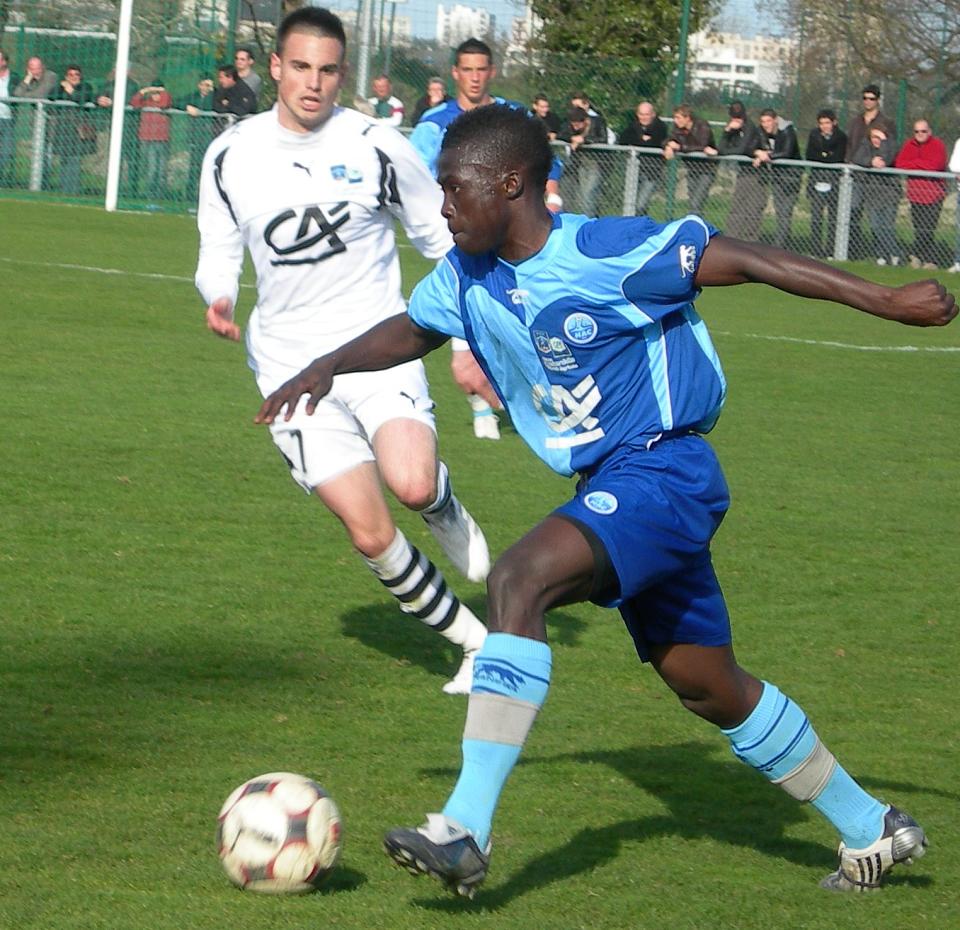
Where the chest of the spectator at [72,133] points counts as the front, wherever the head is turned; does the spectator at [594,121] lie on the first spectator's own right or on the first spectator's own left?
on the first spectator's own left

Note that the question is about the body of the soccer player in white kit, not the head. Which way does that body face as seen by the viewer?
toward the camera

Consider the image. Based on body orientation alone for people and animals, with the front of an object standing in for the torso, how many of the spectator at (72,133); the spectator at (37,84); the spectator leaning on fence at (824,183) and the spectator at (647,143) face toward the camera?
4

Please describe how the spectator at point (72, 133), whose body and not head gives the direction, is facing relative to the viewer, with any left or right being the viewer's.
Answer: facing the viewer

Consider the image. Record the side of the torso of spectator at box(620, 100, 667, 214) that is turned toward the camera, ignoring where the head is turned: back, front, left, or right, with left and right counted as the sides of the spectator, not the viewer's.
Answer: front

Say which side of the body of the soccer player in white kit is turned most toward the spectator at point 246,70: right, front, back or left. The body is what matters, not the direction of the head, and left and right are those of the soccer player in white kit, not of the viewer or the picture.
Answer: back

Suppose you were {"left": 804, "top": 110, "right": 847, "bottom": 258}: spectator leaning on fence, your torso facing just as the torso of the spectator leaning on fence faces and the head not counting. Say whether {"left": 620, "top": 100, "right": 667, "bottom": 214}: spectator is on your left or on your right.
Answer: on your right

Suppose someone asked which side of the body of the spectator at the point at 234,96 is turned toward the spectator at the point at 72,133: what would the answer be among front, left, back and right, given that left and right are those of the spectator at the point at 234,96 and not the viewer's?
right

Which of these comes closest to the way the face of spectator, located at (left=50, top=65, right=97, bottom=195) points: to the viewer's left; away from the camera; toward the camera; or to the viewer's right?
toward the camera

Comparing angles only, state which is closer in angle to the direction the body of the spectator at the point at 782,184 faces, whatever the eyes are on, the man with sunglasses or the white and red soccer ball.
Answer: the white and red soccer ball

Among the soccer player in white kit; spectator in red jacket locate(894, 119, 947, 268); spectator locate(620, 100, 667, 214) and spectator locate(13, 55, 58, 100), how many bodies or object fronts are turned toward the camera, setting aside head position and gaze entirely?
4

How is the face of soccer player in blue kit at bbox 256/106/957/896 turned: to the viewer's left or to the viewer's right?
to the viewer's left

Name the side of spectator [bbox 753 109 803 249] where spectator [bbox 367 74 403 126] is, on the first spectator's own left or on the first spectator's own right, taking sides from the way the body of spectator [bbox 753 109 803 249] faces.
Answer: on the first spectator's own right

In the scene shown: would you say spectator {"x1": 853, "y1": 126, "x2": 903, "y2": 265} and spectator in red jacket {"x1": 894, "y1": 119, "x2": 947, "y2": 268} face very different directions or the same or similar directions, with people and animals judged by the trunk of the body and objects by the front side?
same or similar directions

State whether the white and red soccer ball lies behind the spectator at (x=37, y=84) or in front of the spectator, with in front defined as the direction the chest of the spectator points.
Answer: in front
